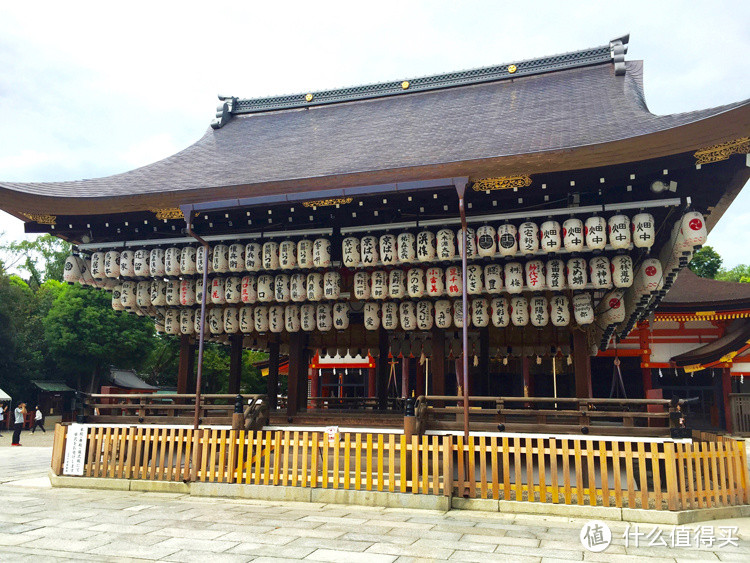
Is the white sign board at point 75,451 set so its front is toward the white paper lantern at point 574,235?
no

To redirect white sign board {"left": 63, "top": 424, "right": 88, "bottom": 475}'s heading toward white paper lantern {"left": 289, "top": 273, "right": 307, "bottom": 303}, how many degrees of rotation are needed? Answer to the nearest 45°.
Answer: approximately 90° to its left

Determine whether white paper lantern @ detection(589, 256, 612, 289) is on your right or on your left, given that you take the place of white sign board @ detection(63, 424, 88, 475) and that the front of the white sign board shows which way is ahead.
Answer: on your left

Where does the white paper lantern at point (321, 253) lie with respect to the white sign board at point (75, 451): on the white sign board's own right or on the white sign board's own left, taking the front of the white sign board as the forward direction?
on the white sign board's own left

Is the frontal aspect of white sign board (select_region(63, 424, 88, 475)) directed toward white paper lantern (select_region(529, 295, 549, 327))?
no

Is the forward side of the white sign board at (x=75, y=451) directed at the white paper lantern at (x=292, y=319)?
no

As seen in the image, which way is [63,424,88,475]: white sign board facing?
toward the camera

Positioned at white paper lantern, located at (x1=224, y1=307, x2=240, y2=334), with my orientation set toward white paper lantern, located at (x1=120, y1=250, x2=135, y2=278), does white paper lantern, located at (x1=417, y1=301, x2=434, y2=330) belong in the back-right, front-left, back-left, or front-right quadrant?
back-left
